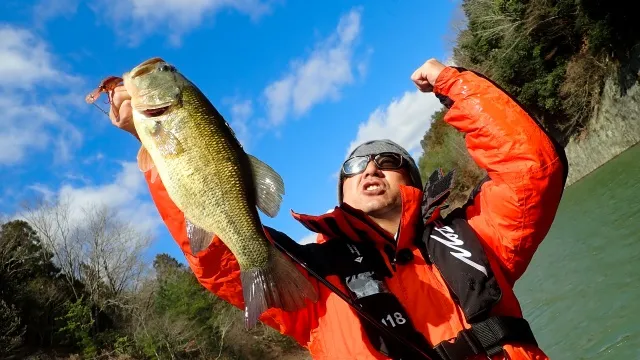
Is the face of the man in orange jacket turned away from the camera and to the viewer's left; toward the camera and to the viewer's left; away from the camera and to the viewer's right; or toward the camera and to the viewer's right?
toward the camera and to the viewer's left

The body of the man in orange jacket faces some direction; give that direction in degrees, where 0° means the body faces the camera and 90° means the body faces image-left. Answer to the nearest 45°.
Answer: approximately 0°
